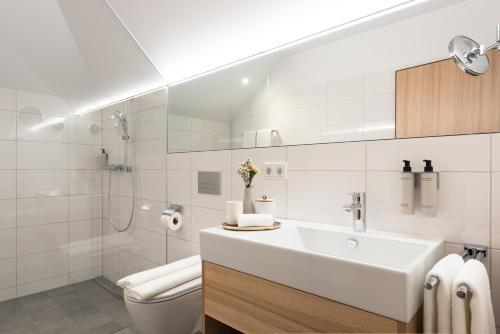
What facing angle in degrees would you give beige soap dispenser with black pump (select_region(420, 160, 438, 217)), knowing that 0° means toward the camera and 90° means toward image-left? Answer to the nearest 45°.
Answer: approximately 45°

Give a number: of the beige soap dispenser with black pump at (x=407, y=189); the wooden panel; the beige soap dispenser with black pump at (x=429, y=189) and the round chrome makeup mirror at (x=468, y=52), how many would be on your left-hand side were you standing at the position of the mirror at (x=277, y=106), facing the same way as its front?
4

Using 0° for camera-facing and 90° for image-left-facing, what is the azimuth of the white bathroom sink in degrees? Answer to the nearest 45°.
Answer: approximately 45°

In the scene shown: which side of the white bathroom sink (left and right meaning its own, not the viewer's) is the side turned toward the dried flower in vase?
right

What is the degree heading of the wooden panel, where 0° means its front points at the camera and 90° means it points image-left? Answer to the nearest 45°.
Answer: approximately 45°

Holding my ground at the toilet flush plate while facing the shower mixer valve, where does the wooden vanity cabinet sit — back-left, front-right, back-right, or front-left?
back-left

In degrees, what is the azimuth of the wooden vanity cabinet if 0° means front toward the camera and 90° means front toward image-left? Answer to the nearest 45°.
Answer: approximately 45°

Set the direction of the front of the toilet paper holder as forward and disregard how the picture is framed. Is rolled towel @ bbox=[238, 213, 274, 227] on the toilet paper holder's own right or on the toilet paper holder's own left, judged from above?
on the toilet paper holder's own left
